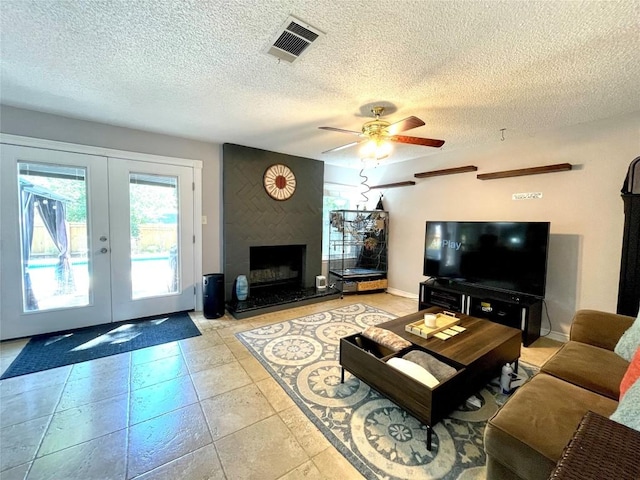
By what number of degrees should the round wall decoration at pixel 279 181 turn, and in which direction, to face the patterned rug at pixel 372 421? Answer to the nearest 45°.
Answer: approximately 45° to its right

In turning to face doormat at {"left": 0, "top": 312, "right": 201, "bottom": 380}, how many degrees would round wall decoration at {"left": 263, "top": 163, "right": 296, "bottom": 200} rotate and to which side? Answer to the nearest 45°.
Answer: approximately 90° to its right

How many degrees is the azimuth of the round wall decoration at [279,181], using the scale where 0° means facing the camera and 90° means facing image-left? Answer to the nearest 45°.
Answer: approximately 315°

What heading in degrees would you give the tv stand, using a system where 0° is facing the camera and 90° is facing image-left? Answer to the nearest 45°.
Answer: approximately 45°

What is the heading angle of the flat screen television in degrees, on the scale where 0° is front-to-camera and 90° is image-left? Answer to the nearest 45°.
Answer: approximately 45°

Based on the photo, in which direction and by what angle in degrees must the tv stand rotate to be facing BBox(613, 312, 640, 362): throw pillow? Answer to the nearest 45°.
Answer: approximately 90° to its left
